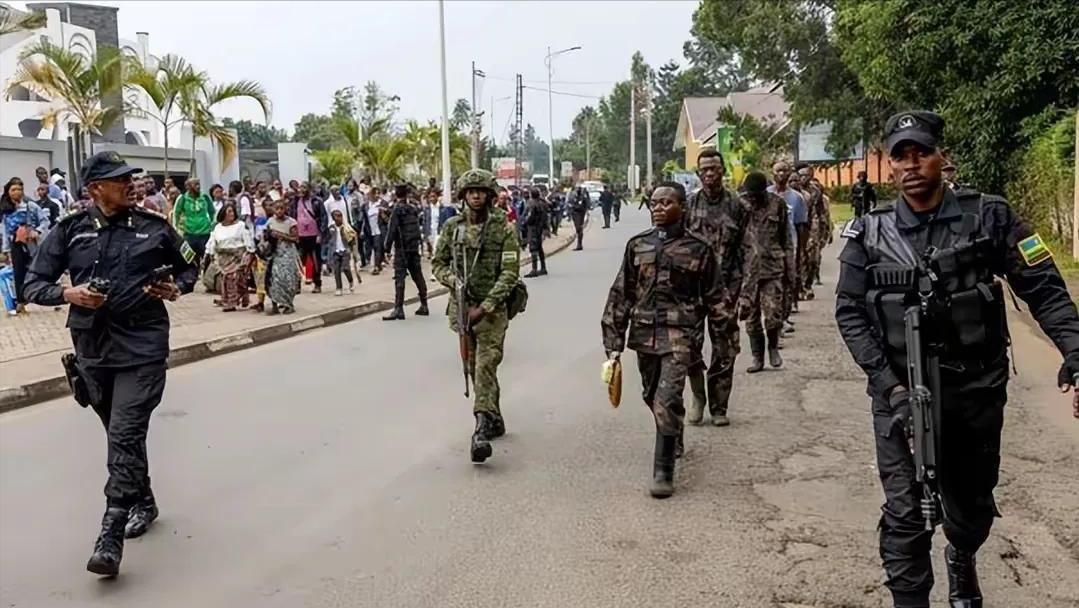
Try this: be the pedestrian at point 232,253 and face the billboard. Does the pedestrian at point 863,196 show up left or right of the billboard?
right

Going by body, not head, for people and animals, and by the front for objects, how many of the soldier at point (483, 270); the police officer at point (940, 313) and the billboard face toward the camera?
3

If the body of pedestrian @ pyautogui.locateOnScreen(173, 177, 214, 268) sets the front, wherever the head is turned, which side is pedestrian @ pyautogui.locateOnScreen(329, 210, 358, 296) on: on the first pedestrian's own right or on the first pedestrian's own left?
on the first pedestrian's own left

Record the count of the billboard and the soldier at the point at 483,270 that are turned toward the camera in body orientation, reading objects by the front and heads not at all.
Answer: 2

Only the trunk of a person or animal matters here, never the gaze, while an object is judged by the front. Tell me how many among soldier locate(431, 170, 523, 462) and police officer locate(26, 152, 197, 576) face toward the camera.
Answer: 2

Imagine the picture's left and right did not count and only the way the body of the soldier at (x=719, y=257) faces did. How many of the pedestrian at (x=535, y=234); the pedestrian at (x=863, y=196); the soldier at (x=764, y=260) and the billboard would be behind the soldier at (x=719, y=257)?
4

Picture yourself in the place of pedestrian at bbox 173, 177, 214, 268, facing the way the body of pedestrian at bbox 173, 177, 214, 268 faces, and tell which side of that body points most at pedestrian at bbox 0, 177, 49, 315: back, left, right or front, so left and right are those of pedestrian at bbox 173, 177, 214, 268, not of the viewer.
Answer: right

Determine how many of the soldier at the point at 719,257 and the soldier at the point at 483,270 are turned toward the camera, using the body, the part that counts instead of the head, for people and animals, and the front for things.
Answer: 2

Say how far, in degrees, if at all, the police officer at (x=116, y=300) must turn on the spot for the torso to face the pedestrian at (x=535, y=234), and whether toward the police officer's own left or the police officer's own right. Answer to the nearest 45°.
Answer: approximately 135° to the police officer's own left

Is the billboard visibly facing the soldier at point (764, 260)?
yes

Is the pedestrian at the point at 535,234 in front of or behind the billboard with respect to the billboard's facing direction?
in front
